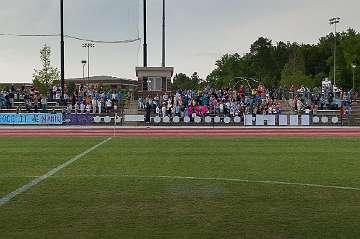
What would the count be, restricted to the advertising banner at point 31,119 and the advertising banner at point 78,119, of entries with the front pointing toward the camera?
2

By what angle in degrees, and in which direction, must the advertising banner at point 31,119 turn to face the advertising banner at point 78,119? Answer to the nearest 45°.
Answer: approximately 90° to its left

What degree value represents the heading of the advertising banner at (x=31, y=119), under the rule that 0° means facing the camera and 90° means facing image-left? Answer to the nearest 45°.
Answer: approximately 0°

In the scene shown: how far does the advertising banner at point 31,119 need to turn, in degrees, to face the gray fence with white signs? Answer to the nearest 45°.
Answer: approximately 90° to its left

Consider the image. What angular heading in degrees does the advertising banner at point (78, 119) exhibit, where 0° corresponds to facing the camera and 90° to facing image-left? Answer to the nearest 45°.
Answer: approximately 0°

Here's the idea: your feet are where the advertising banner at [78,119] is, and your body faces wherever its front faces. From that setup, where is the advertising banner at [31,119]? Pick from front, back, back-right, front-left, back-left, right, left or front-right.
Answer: right

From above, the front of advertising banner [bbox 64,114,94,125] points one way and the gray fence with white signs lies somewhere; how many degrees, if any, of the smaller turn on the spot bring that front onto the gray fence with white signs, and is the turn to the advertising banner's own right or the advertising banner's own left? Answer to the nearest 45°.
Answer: approximately 90° to the advertising banner's own left
